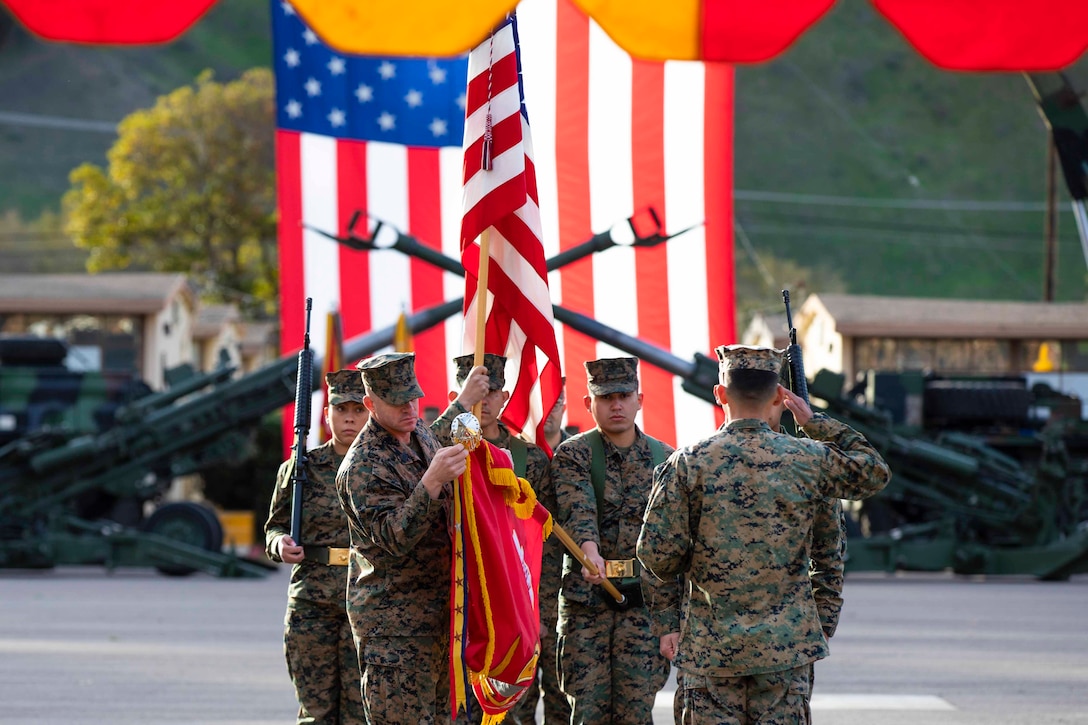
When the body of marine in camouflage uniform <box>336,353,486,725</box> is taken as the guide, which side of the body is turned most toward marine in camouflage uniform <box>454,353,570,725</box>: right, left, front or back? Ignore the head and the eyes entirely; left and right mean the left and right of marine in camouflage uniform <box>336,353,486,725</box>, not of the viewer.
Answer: left

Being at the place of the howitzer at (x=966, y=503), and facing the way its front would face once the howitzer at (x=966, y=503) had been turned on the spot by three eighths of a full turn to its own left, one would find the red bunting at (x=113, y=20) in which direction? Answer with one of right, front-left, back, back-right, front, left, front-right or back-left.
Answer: front-right

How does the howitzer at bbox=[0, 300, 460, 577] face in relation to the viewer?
to the viewer's right

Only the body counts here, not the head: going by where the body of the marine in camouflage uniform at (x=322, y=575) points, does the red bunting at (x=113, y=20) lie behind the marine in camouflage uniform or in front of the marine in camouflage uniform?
in front

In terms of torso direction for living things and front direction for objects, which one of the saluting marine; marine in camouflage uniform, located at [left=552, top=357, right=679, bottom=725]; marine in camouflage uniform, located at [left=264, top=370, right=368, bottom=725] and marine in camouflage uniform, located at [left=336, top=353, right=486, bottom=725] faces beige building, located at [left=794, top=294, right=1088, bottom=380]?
the saluting marine

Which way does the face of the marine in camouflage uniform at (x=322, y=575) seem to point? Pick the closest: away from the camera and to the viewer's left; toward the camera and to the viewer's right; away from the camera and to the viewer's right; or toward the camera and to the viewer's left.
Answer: toward the camera and to the viewer's right

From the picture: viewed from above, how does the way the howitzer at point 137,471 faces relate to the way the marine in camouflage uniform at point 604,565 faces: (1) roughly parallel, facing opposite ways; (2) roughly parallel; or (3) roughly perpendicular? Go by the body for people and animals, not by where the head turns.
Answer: roughly perpendicular

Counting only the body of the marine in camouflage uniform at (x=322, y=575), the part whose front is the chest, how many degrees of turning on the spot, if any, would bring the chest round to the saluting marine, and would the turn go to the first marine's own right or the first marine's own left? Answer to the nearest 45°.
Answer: approximately 45° to the first marine's own left

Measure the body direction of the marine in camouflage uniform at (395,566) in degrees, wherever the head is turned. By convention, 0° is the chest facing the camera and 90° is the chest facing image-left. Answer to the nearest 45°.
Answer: approximately 315°

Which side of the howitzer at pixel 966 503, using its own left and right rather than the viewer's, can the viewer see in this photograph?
left

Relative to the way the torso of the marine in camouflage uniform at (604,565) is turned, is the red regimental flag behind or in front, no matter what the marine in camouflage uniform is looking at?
in front

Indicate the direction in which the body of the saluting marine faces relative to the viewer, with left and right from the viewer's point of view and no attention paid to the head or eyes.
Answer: facing away from the viewer

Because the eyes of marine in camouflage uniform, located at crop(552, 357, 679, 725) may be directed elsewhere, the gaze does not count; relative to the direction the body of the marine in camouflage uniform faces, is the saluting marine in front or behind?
in front
